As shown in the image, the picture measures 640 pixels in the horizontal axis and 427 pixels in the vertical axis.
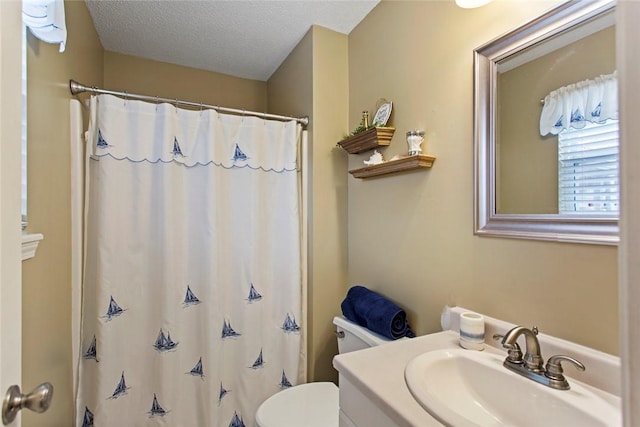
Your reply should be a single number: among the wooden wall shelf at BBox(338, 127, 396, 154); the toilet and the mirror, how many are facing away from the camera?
0

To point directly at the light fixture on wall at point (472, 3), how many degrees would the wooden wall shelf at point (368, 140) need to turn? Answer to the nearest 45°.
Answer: approximately 90° to its left

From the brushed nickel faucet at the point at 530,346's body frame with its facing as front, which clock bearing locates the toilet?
The toilet is roughly at 2 o'clock from the brushed nickel faucet.

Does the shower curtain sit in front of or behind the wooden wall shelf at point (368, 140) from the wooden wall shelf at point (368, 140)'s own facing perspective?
in front

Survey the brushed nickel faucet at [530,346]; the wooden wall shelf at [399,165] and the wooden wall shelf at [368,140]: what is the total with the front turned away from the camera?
0

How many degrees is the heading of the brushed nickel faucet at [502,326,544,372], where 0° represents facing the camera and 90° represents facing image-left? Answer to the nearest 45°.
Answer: approximately 45°

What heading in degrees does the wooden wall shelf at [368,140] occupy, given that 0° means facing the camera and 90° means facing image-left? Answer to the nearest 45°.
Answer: approximately 45°

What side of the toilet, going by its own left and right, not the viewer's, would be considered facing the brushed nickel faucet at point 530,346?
left

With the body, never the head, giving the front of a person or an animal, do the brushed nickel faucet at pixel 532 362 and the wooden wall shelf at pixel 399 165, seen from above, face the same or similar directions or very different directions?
same or similar directions

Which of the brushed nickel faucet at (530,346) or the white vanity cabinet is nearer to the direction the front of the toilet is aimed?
the white vanity cabinet
